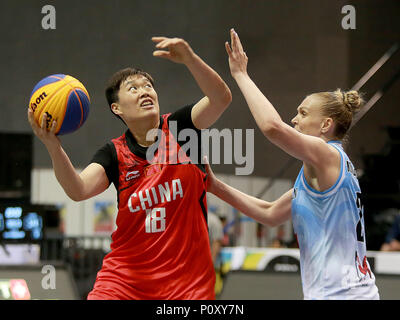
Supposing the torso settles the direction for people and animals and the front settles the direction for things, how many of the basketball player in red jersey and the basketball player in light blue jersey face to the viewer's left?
1

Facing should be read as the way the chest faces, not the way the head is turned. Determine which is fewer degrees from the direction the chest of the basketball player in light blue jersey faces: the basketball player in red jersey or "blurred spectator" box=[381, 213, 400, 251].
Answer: the basketball player in red jersey

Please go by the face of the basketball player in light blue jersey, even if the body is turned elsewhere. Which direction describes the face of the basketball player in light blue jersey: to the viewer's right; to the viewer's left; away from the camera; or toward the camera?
to the viewer's left

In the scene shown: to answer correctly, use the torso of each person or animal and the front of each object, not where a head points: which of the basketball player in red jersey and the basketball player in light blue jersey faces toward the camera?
the basketball player in red jersey

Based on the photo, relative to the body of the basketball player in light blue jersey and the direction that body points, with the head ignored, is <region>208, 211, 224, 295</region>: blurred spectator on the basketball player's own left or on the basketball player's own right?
on the basketball player's own right

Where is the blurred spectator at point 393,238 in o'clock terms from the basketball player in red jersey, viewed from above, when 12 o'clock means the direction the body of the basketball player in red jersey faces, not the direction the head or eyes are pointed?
The blurred spectator is roughly at 7 o'clock from the basketball player in red jersey.

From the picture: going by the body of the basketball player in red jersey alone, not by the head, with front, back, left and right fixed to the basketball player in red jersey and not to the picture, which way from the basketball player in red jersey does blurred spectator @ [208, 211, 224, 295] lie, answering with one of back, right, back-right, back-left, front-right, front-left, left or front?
back

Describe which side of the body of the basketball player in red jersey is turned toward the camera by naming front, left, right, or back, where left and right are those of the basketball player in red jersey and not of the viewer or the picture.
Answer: front

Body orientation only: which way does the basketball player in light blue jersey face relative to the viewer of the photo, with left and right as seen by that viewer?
facing to the left of the viewer

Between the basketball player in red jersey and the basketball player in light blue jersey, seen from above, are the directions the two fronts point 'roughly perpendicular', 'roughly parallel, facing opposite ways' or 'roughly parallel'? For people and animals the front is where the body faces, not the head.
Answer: roughly perpendicular

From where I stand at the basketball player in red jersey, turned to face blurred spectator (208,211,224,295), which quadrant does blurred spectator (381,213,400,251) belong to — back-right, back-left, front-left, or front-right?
front-right
